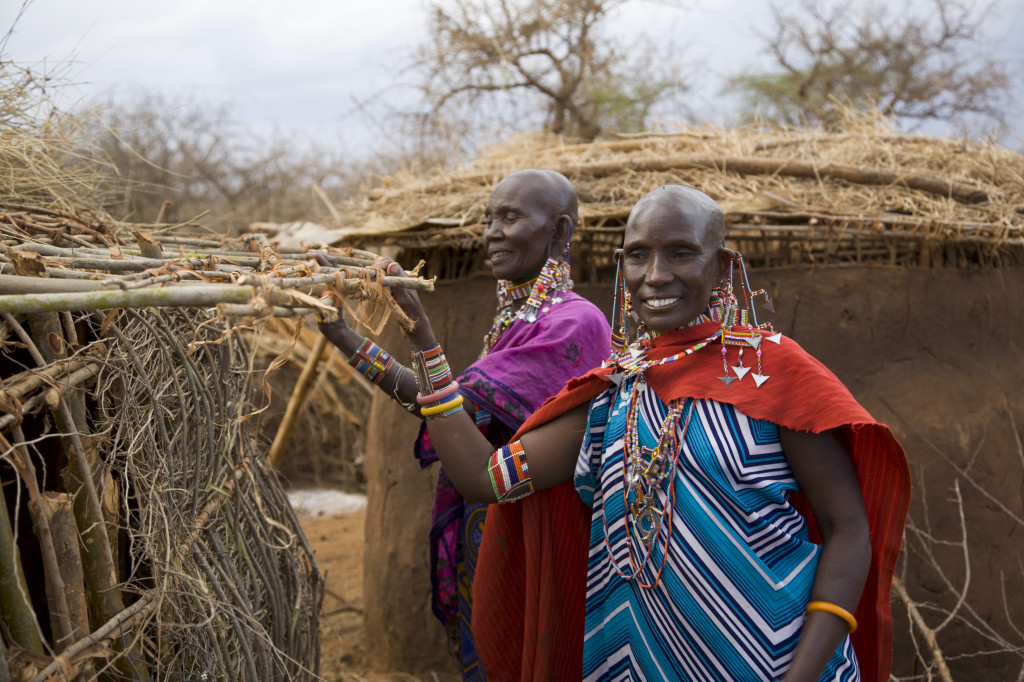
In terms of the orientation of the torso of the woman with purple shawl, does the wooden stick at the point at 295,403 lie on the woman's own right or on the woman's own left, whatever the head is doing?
on the woman's own right

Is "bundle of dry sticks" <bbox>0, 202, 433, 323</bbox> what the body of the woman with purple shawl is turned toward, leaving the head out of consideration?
yes

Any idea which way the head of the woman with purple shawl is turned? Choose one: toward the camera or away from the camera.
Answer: toward the camera

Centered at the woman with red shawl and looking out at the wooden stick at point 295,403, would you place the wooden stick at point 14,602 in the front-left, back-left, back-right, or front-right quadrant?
front-left

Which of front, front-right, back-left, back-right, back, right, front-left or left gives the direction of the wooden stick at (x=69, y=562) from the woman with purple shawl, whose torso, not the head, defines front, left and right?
front

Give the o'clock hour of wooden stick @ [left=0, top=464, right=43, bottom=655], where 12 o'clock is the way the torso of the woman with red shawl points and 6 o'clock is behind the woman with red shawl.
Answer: The wooden stick is roughly at 1 o'clock from the woman with red shawl.

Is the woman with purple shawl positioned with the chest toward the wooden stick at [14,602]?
yes

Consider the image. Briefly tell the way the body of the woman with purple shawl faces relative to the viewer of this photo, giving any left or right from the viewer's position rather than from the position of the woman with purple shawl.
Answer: facing the viewer and to the left of the viewer

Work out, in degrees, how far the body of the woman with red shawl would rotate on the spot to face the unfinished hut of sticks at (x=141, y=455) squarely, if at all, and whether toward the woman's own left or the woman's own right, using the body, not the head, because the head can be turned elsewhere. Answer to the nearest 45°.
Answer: approximately 45° to the woman's own right

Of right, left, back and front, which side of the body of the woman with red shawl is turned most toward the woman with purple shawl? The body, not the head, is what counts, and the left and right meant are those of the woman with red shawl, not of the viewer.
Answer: right

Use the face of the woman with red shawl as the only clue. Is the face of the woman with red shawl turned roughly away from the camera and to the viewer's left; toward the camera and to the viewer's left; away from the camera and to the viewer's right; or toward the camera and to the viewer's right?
toward the camera and to the viewer's left

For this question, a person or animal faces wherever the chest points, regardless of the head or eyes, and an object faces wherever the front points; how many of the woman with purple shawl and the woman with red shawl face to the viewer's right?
0

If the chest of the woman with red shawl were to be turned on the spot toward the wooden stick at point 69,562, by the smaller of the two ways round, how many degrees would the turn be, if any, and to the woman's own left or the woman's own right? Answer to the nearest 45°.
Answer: approximately 45° to the woman's own right

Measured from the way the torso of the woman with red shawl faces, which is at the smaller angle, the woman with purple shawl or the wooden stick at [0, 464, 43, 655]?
the wooden stick
